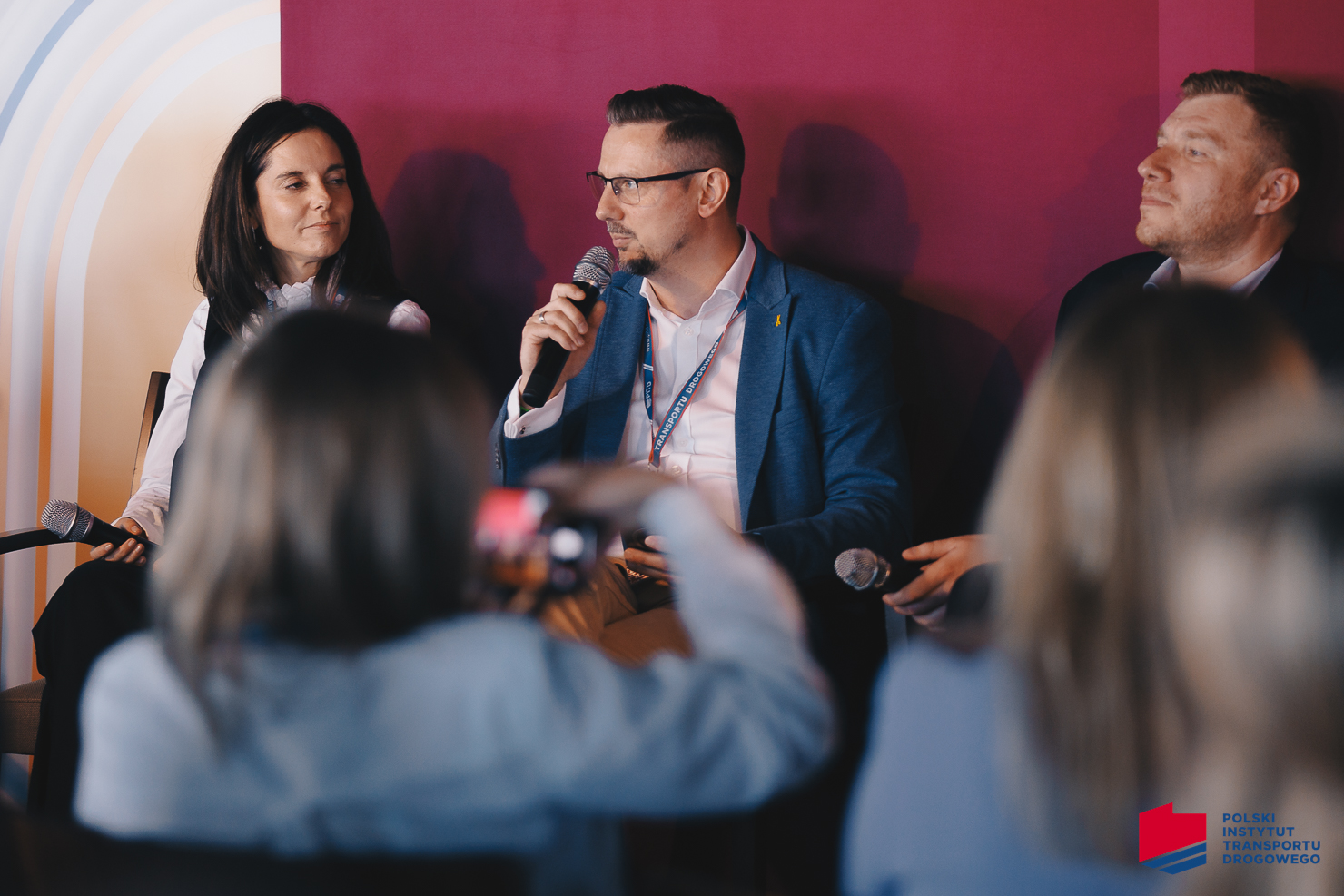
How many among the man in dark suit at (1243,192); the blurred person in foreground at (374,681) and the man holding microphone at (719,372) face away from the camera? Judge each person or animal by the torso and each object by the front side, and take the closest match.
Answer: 1

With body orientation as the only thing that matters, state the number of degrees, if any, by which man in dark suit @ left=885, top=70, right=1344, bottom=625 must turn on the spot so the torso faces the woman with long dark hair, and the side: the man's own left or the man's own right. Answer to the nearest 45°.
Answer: approximately 45° to the man's own right

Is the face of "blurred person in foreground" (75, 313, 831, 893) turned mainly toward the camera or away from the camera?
away from the camera

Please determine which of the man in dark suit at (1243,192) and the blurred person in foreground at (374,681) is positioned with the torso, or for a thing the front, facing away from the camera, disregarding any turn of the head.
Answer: the blurred person in foreground

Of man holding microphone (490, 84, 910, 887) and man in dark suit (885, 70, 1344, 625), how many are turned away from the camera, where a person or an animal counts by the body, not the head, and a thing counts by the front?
0

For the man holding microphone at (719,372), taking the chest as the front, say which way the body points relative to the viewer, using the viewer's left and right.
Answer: facing the viewer and to the left of the viewer

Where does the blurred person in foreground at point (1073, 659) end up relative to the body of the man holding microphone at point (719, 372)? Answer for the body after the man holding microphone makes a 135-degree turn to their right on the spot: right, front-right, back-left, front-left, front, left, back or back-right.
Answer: back

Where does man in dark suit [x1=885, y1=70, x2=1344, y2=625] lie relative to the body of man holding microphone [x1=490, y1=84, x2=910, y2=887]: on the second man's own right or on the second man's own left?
on the second man's own left

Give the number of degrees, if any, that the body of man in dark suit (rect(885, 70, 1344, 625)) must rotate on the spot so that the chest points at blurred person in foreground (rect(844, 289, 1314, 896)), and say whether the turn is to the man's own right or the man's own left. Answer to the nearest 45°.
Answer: approximately 45° to the man's own left

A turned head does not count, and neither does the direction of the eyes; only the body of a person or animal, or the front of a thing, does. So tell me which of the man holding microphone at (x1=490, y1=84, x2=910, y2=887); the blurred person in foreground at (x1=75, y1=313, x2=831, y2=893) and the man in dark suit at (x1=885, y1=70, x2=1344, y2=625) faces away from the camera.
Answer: the blurred person in foreground

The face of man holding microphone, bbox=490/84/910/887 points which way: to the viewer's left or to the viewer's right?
to the viewer's left

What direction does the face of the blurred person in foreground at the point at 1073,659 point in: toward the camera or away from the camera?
away from the camera

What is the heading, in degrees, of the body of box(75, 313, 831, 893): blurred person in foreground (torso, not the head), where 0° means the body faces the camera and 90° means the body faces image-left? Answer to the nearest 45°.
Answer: approximately 180°

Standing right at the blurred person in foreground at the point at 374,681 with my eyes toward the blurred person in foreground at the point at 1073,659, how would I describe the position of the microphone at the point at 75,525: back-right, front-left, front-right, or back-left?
back-left
